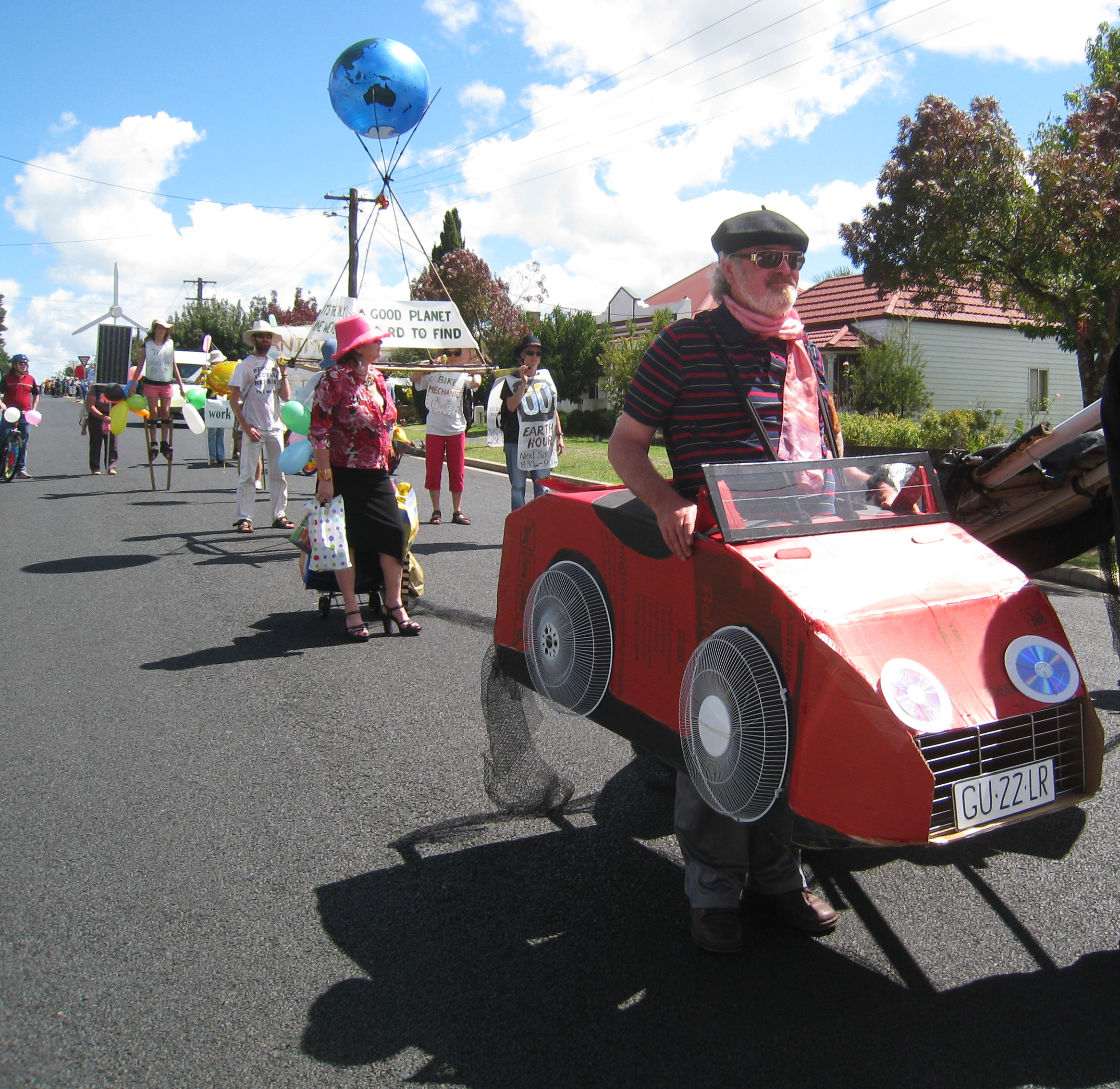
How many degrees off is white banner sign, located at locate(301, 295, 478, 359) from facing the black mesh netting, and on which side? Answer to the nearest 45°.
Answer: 0° — it already faces it

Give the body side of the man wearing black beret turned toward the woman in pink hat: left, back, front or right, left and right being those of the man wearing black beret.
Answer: back

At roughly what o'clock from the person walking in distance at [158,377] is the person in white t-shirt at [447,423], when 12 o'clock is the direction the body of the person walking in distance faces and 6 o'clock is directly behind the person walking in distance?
The person in white t-shirt is roughly at 11 o'clock from the person walking in distance.

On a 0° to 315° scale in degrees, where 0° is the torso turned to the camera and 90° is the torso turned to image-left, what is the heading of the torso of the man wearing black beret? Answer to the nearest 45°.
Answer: approximately 315°

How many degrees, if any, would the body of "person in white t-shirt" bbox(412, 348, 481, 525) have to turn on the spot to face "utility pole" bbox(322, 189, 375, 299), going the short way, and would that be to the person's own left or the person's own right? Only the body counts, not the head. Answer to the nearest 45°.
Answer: approximately 180°

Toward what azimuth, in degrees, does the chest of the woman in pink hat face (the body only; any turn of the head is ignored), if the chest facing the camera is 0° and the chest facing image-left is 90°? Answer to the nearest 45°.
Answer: approximately 315°

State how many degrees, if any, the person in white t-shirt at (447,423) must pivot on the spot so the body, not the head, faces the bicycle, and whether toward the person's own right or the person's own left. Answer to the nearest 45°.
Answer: approximately 135° to the person's own right

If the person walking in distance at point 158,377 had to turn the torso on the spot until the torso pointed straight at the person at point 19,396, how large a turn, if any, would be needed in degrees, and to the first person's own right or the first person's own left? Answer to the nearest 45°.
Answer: approximately 135° to the first person's own right

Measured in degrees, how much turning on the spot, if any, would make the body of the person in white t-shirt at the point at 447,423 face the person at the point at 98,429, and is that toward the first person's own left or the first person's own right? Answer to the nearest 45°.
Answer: approximately 135° to the first person's own right

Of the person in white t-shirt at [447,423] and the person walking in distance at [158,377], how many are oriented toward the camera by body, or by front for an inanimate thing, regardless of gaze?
2
